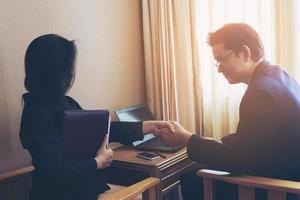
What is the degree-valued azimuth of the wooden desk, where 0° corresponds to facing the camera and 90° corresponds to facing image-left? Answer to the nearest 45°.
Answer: approximately 315°

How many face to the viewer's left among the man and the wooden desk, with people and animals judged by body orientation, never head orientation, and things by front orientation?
1

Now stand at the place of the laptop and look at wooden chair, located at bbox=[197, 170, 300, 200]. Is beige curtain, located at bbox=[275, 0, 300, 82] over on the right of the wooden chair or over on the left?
left

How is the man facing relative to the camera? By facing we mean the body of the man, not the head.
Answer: to the viewer's left

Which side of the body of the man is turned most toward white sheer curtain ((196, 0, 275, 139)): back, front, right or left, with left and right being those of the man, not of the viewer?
right

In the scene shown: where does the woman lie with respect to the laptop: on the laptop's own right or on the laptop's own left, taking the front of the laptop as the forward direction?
on the laptop's own right

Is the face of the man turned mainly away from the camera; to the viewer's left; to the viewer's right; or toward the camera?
to the viewer's left

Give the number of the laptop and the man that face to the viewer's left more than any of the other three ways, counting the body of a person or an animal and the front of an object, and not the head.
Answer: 1
